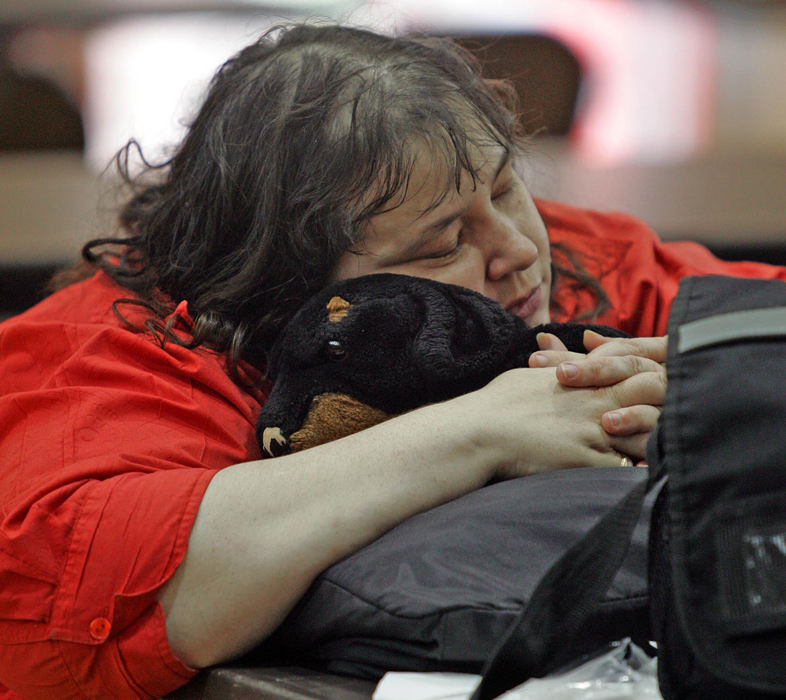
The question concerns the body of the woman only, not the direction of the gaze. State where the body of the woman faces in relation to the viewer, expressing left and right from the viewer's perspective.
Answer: facing the viewer and to the right of the viewer
